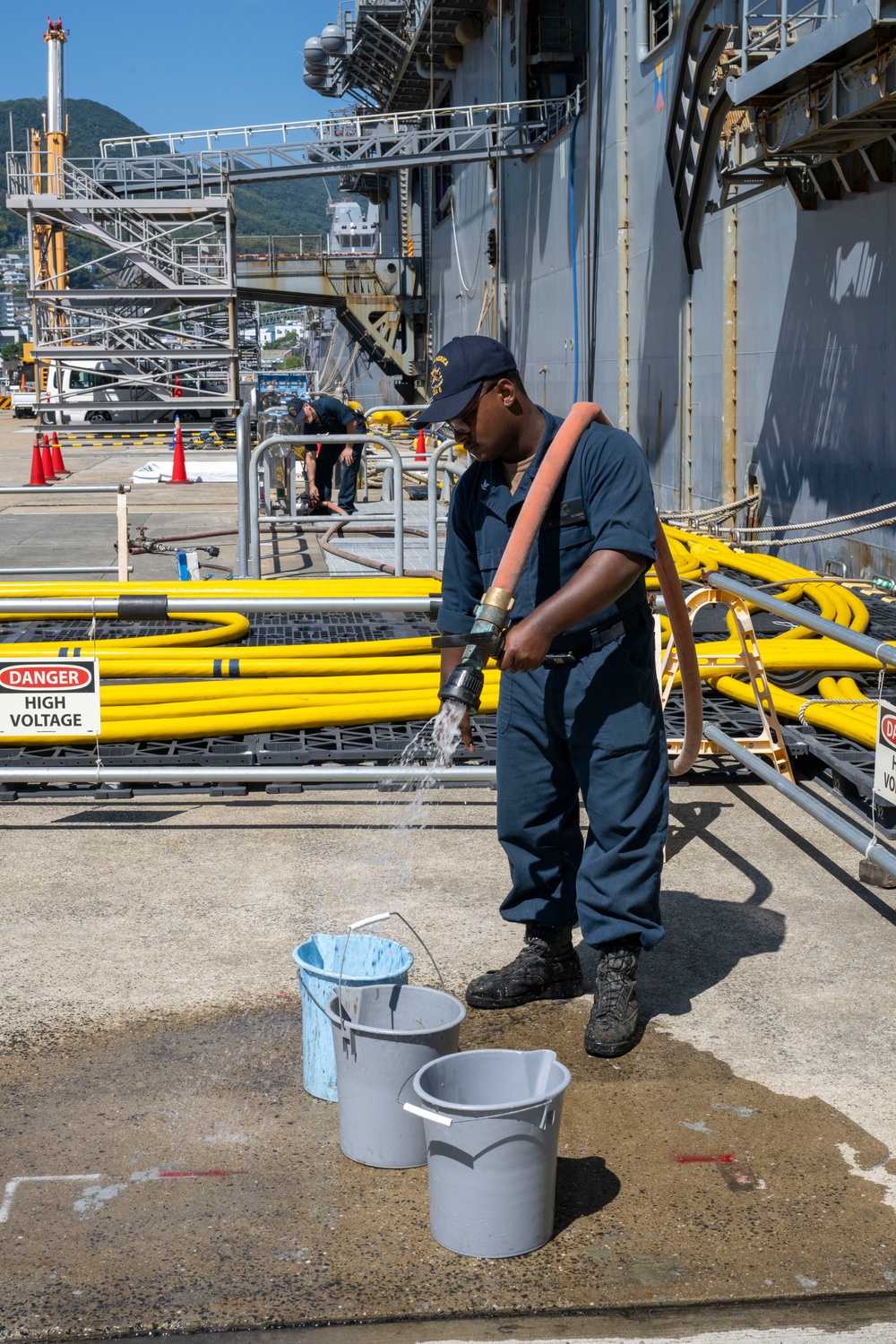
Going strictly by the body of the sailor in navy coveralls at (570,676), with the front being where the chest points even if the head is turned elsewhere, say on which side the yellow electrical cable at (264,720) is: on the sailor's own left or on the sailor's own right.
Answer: on the sailor's own right

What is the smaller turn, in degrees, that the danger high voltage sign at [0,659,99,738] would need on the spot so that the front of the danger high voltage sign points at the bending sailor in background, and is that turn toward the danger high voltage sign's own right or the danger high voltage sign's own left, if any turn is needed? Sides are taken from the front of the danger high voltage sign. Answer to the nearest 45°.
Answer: approximately 180°

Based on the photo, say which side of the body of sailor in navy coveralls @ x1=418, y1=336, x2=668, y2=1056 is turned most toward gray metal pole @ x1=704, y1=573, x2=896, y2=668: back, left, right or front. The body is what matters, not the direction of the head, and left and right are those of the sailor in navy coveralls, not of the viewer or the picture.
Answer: back

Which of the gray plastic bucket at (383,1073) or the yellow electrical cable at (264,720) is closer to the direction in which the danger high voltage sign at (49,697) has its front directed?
the gray plastic bucket

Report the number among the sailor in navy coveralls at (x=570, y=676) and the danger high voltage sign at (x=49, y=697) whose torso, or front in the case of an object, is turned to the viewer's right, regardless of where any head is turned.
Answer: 0

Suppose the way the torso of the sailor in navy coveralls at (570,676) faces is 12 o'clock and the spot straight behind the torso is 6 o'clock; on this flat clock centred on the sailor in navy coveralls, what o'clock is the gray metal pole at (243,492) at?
The gray metal pole is roughly at 4 o'clock from the sailor in navy coveralls.

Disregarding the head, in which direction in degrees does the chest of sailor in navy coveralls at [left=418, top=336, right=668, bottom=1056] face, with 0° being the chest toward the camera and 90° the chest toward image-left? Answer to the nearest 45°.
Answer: approximately 45°

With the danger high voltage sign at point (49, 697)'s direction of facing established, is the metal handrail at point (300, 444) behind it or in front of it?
behind

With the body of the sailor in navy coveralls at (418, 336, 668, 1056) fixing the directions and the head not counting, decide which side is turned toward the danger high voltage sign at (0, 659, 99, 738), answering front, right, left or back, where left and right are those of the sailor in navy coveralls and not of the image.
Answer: right

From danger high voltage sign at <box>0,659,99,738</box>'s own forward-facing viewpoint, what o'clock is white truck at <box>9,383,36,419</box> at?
The white truck is roughly at 6 o'clock from the danger high voltage sign.

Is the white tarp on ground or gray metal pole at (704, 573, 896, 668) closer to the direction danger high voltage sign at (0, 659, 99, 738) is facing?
the gray metal pole

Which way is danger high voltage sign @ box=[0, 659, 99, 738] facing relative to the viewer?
toward the camera

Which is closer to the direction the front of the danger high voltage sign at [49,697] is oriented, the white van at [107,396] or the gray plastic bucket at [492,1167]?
the gray plastic bucket

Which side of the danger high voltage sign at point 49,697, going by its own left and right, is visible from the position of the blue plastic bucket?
front

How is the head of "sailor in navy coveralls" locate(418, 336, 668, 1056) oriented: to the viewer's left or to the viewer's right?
to the viewer's left

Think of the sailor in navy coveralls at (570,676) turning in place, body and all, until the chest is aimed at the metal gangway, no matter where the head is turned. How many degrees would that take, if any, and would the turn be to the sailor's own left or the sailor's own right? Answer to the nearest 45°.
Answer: approximately 135° to the sailor's own right
